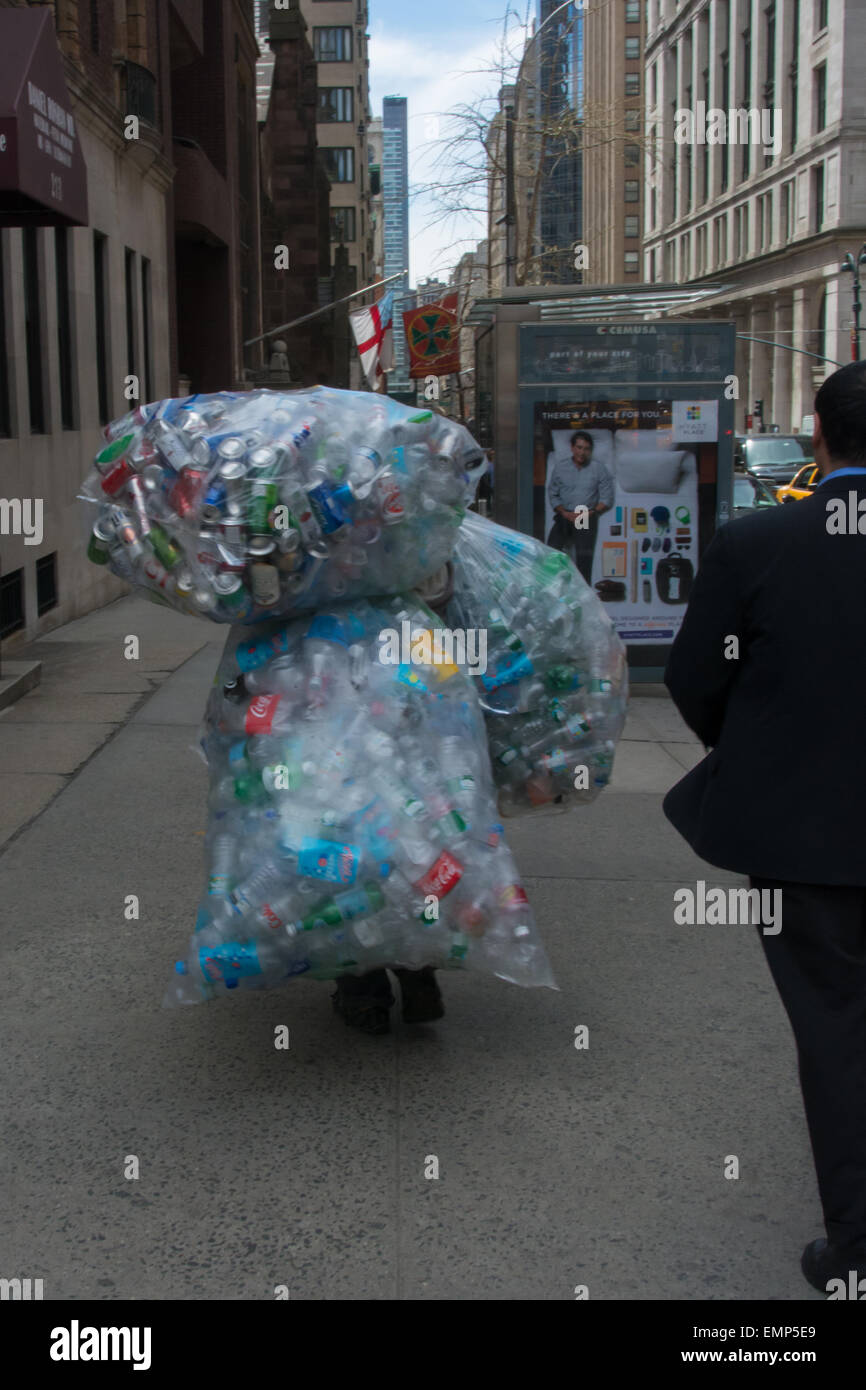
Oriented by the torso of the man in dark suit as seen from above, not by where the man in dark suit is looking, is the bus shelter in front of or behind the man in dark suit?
in front

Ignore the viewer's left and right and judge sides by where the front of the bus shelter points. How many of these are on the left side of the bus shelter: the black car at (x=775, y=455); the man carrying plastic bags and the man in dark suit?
1

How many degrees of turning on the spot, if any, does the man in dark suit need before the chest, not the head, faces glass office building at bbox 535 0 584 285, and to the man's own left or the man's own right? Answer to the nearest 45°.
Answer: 0° — they already face it

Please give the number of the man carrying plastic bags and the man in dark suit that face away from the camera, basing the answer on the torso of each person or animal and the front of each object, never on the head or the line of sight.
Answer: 2

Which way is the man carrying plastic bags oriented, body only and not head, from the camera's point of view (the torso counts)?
away from the camera

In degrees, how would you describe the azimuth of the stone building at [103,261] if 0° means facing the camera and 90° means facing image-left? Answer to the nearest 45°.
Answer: approximately 270°

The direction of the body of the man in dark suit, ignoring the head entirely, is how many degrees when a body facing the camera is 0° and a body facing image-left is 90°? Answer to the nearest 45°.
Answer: approximately 180°
